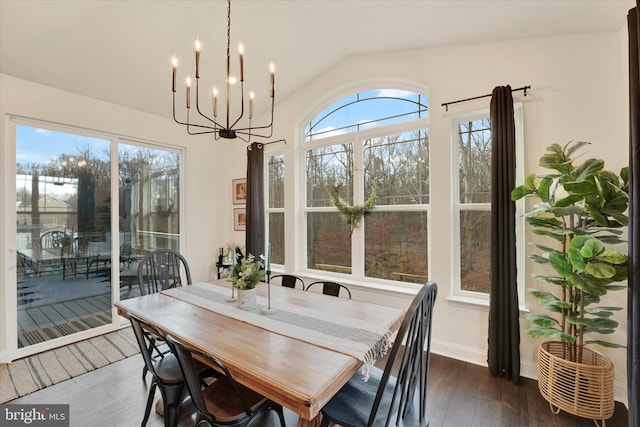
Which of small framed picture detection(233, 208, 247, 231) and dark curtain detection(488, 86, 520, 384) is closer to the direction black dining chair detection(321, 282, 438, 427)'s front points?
the small framed picture

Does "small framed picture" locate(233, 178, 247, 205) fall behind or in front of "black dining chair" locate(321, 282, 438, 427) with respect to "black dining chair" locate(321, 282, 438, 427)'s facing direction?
in front

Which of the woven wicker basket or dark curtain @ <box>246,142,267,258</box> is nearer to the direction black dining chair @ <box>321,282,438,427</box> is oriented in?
the dark curtain

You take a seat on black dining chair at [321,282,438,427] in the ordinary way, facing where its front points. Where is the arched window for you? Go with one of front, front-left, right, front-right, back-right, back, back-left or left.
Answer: front-right

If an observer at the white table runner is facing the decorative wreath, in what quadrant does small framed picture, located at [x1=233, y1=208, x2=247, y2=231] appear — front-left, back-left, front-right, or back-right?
front-left

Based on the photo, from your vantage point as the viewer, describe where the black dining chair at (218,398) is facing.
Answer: facing away from the viewer and to the right of the viewer

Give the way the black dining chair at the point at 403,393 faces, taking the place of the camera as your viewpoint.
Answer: facing away from the viewer and to the left of the viewer

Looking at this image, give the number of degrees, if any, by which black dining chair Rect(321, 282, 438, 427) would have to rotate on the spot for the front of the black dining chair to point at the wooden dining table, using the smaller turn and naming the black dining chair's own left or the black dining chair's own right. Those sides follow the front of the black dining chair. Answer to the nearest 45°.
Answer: approximately 45° to the black dining chair's own left

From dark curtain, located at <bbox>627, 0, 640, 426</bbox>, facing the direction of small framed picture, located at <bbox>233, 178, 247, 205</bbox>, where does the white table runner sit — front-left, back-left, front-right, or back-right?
front-left

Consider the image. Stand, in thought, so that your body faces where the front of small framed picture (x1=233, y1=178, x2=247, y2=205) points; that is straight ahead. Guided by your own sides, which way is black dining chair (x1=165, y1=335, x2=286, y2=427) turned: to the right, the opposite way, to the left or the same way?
the opposite way

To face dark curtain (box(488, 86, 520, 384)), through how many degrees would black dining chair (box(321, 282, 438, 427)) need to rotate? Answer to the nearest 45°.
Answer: approximately 90° to its right

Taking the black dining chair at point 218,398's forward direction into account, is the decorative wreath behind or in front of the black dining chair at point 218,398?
in front

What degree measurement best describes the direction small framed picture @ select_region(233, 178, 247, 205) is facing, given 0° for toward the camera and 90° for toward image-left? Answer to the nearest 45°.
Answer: approximately 45°

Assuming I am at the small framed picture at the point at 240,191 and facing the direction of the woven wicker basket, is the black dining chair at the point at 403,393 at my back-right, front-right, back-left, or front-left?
front-right

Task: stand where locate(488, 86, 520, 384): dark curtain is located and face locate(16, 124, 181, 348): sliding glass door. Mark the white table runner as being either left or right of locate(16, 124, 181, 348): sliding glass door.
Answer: left

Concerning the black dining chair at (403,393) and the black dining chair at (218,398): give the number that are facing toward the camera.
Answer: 0

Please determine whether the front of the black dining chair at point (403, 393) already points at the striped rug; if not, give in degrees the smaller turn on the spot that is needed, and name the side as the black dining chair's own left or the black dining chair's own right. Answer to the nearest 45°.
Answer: approximately 45° to the black dining chair's own left

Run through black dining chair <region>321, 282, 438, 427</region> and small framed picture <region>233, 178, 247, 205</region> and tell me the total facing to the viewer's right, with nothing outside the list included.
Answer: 0

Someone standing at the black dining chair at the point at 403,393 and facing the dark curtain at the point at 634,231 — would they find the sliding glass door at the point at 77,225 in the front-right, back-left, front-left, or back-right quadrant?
back-left
